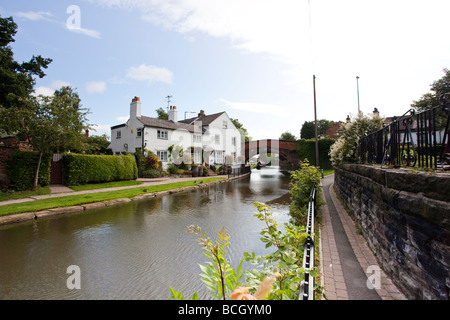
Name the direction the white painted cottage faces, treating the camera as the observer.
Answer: facing the viewer and to the right of the viewer

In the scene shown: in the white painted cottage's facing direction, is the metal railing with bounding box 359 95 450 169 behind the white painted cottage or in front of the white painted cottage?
in front

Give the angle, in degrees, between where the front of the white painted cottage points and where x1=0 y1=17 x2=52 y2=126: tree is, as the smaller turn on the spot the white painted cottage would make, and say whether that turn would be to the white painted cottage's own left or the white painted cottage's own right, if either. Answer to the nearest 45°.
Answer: approximately 90° to the white painted cottage's own right

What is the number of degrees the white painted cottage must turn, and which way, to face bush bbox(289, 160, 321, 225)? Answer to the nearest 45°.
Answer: approximately 45° to its right

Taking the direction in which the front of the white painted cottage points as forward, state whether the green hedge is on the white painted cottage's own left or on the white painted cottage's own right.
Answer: on the white painted cottage's own right

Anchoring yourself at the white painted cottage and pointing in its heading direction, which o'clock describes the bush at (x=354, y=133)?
The bush is roughly at 1 o'clock from the white painted cottage.

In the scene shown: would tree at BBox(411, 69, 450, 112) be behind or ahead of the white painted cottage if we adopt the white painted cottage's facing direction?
ahead
